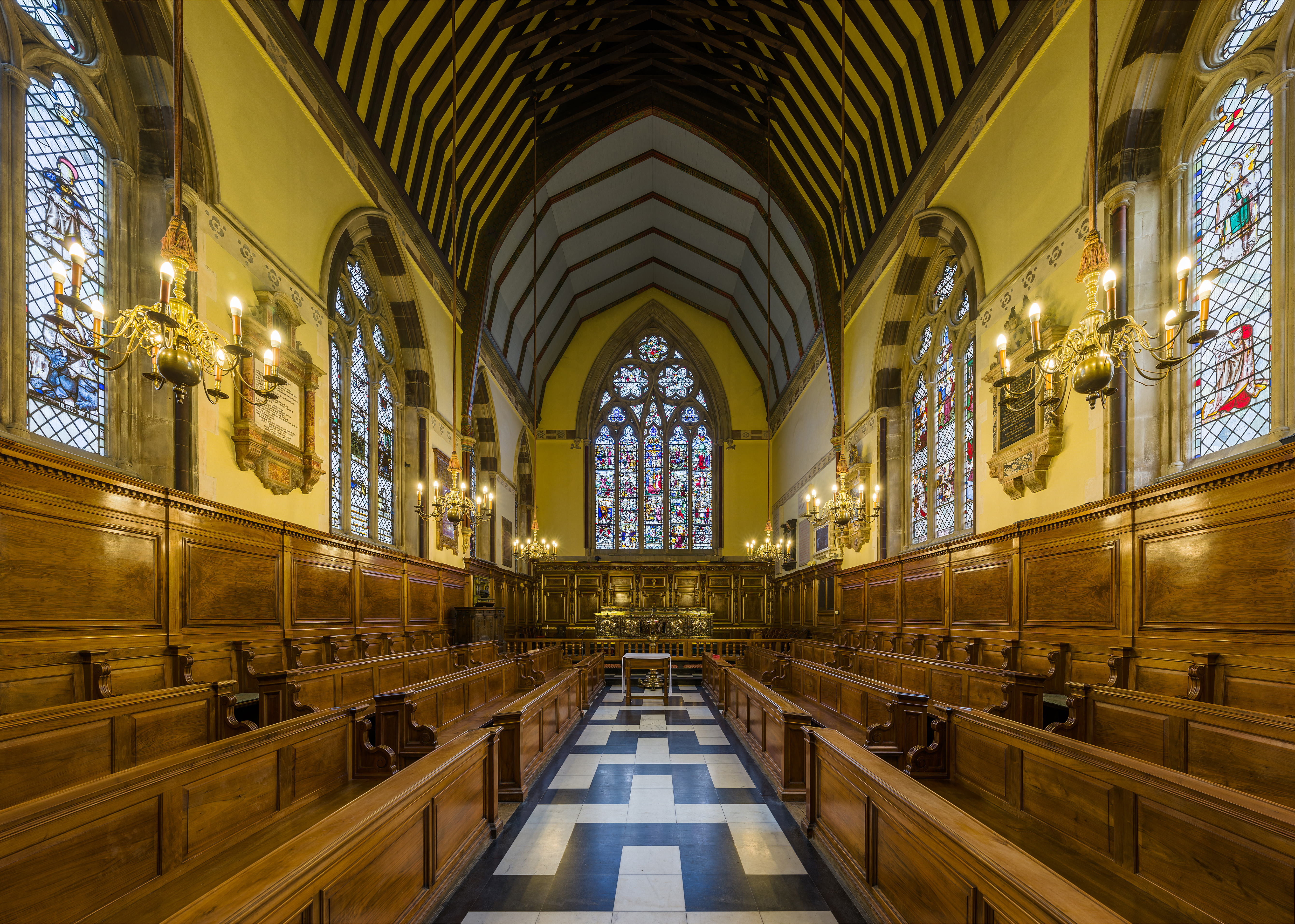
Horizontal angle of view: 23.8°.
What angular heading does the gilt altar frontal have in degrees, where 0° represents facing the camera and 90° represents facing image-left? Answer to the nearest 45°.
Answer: approximately 0°

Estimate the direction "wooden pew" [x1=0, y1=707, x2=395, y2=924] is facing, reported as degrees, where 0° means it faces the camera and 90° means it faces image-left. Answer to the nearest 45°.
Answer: approximately 315°

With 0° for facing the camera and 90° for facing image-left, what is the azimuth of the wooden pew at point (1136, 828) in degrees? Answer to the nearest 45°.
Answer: approximately 45°
